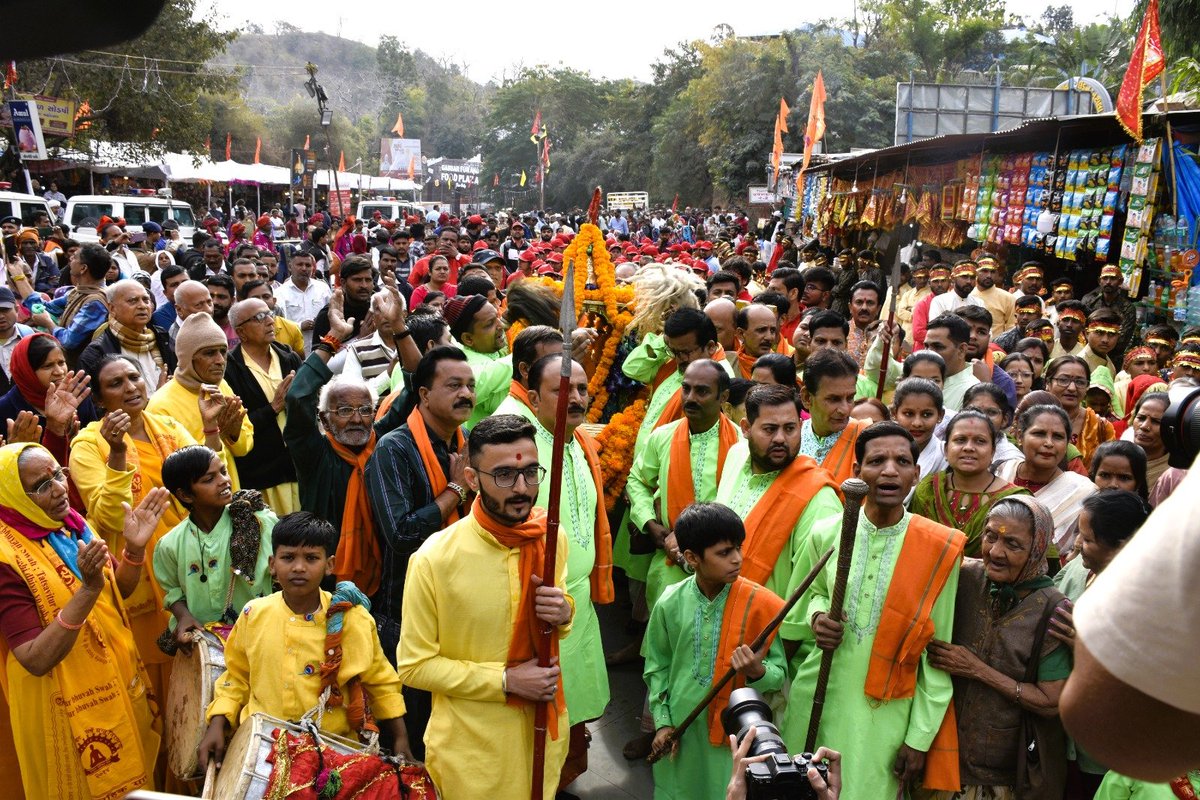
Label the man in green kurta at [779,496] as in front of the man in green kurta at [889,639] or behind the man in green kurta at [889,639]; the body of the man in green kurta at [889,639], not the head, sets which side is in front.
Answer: behind

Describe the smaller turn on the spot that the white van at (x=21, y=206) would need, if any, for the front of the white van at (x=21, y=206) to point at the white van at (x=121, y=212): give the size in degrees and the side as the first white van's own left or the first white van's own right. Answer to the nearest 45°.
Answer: approximately 45° to the first white van's own left

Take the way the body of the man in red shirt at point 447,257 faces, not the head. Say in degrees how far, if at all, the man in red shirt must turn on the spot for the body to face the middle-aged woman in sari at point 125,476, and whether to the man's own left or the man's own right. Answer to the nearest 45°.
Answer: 0° — they already face them

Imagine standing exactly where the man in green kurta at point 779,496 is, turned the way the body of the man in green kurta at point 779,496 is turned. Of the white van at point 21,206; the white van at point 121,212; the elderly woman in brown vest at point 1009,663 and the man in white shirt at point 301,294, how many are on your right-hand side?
3

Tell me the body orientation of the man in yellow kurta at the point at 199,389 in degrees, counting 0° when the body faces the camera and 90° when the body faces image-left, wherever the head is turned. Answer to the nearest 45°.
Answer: approximately 315°

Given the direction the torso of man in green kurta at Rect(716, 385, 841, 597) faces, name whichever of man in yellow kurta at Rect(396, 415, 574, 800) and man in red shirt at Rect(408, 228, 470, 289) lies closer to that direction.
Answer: the man in yellow kurta

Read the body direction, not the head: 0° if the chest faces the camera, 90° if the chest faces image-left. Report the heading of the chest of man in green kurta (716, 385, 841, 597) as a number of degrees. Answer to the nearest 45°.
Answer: approximately 45°

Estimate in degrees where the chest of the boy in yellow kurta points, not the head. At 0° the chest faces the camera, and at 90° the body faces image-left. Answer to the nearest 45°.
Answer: approximately 0°
